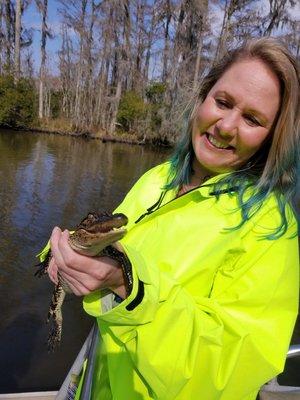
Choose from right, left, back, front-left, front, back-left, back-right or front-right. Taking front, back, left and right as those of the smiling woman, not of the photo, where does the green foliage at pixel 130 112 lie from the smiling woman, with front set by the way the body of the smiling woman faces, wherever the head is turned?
back-right

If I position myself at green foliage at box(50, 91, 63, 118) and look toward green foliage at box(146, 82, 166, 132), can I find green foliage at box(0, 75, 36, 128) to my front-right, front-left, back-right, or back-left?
back-right

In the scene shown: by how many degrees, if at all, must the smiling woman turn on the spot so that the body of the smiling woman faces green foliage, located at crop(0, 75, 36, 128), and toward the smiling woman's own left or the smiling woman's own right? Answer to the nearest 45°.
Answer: approximately 90° to the smiling woman's own right

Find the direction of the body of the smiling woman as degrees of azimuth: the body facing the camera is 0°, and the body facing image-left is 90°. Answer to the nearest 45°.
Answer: approximately 45°

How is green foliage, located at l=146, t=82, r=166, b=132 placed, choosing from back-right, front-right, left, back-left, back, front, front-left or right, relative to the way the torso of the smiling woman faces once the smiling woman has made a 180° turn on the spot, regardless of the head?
front-left
